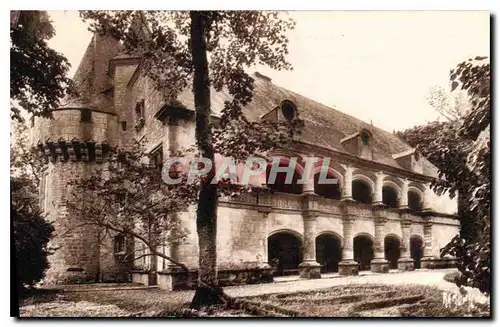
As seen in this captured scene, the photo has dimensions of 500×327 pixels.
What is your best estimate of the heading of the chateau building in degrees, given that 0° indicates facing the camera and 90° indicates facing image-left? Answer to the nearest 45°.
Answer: approximately 315°
